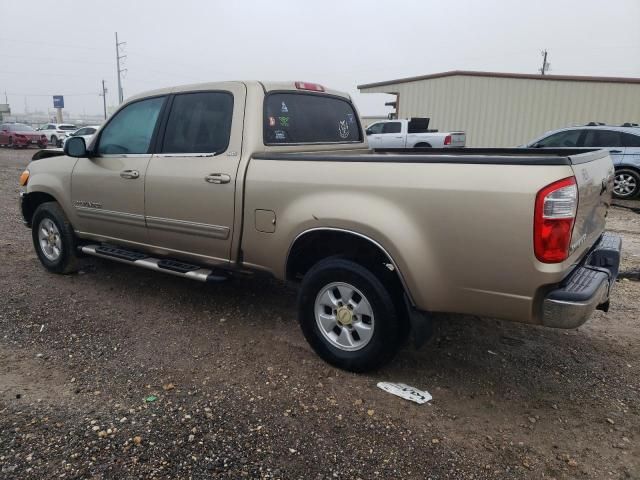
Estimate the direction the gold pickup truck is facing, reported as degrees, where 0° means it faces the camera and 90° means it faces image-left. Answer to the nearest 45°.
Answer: approximately 135°

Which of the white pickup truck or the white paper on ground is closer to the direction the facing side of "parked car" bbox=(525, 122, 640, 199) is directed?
the white pickup truck

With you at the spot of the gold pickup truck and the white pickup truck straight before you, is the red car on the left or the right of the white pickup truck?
left

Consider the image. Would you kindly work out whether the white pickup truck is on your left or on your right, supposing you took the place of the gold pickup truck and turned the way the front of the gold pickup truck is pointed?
on your right

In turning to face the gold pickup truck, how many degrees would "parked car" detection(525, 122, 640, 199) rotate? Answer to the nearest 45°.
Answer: approximately 90° to its left

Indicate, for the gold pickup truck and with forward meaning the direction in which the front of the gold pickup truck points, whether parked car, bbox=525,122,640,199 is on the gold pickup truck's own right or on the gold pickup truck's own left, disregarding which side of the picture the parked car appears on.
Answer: on the gold pickup truck's own right

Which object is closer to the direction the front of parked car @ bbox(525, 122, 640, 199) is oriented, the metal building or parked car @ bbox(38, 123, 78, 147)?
the parked car

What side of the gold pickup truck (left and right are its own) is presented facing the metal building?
right

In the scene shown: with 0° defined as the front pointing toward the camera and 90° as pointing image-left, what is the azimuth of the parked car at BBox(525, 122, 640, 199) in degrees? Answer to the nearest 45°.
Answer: approximately 90°

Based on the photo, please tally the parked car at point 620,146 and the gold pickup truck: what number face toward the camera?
0
